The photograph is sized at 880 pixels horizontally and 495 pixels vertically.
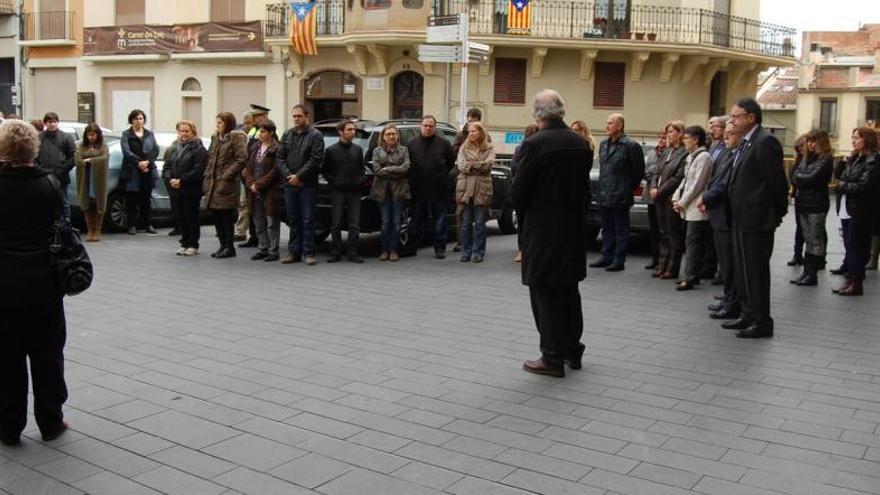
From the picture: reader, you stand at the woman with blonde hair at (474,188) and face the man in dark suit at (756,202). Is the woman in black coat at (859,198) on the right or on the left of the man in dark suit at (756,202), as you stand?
left

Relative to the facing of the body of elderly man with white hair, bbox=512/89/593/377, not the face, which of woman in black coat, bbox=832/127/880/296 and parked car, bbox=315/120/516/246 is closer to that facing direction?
the parked car

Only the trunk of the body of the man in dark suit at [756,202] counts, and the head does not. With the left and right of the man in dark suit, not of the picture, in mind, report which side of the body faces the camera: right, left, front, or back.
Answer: left

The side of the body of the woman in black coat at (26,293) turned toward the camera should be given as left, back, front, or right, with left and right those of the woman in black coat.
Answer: back

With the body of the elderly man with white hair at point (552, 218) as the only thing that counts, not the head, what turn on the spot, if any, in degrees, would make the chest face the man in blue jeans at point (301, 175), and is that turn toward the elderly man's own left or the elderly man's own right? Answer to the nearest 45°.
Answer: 0° — they already face them

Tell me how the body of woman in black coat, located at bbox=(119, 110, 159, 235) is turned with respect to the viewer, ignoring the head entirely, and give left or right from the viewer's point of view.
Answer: facing the viewer

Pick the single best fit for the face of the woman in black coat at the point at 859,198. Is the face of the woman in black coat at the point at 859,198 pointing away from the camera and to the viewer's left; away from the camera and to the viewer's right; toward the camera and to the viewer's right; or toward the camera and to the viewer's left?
toward the camera and to the viewer's left

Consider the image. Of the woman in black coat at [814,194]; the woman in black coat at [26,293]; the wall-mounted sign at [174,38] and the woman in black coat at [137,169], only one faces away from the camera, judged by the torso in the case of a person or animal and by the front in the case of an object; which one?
the woman in black coat at [26,293]

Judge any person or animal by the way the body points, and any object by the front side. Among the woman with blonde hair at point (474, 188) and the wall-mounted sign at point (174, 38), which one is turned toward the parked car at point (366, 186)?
the wall-mounted sign

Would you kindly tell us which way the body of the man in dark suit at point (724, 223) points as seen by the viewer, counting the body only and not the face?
to the viewer's left

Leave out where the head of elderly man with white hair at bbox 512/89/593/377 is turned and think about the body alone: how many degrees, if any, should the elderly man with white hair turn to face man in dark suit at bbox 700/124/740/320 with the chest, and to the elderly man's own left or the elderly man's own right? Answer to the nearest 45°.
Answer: approximately 90° to the elderly man's own right
